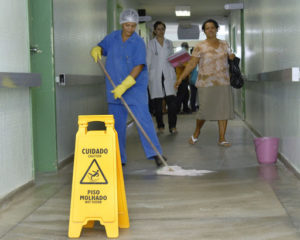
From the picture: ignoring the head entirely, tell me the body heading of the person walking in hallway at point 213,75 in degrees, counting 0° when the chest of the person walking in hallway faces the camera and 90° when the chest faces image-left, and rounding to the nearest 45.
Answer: approximately 0°

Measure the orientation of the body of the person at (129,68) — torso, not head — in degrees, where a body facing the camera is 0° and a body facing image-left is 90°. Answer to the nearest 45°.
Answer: approximately 0°
